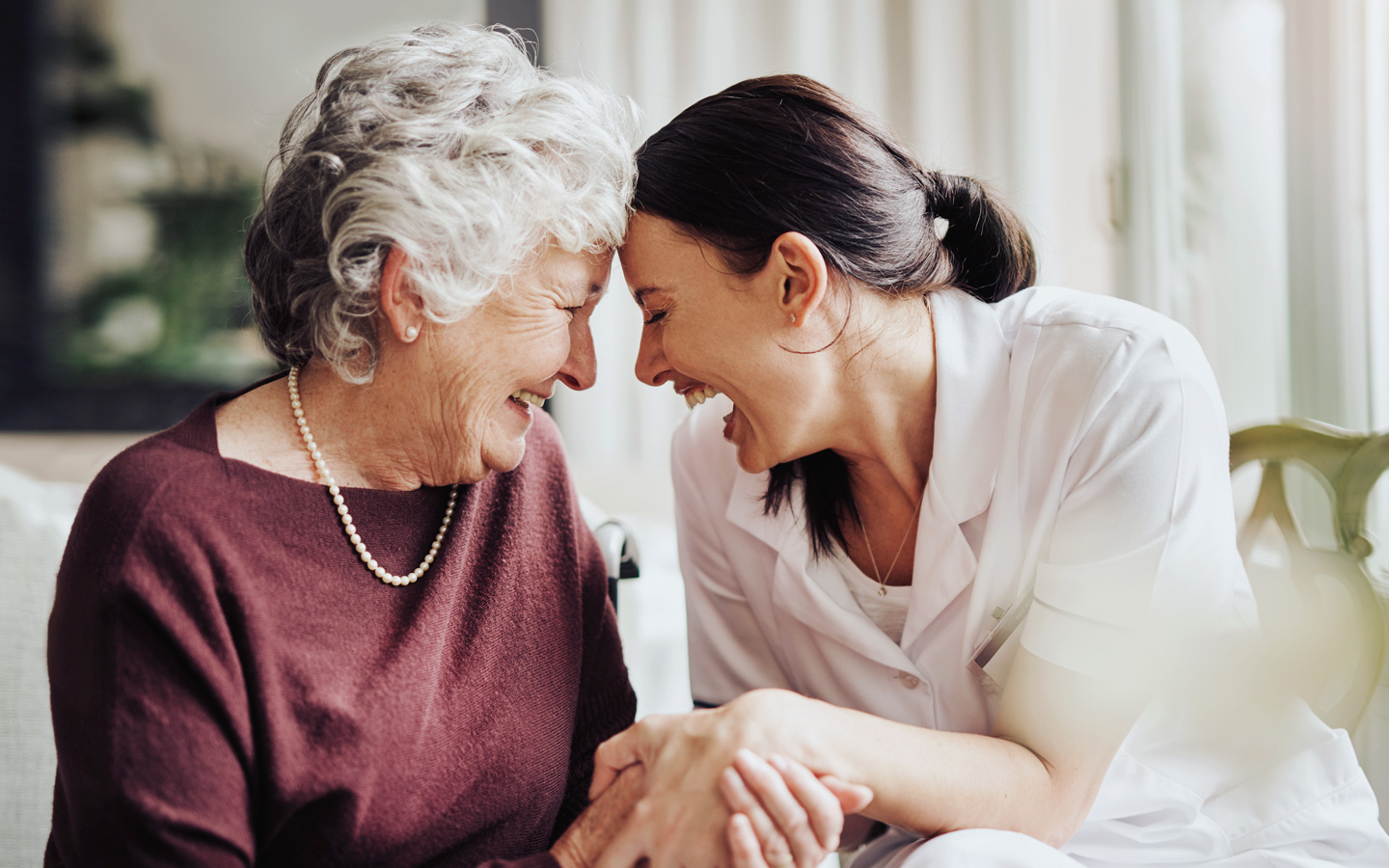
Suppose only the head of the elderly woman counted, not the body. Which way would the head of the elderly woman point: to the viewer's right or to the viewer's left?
to the viewer's right

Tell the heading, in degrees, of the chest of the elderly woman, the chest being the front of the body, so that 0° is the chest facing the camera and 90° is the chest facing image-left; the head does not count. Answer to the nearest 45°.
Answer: approximately 315°

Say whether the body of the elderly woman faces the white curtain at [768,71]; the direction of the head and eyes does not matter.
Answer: no

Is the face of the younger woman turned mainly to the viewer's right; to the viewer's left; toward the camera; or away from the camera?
to the viewer's left

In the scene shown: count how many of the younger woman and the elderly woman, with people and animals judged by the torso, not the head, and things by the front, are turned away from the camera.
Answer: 0

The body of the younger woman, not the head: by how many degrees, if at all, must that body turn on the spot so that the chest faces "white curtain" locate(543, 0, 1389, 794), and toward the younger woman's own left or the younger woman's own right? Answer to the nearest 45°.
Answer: approximately 135° to the younger woman's own right

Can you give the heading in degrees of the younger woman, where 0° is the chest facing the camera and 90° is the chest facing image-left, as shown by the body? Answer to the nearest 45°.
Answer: approximately 45°

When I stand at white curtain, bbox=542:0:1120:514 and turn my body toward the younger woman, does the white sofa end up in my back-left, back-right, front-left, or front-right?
front-right
